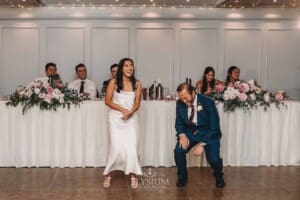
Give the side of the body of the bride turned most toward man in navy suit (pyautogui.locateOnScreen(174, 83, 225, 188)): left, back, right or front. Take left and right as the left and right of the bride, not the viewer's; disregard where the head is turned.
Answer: left

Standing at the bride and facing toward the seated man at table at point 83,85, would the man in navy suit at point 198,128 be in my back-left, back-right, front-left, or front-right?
back-right

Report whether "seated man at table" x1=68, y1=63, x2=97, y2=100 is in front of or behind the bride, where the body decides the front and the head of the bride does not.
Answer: behind

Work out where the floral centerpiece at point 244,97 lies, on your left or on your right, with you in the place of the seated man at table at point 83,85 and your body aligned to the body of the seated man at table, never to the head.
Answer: on your left

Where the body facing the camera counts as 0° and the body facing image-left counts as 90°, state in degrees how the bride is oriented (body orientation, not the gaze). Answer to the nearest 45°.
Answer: approximately 0°

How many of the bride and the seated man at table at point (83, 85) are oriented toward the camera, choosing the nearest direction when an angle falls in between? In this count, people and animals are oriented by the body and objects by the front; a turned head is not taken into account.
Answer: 2

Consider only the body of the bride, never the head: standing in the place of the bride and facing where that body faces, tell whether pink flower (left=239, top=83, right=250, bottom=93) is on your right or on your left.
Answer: on your left

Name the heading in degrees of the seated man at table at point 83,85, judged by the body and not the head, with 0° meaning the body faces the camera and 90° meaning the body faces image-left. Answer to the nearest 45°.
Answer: approximately 0°

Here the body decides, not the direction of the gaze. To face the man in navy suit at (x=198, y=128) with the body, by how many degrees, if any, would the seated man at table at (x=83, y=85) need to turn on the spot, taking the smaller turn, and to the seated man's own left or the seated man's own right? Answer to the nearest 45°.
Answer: approximately 45° to the seated man's own left
